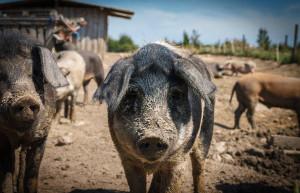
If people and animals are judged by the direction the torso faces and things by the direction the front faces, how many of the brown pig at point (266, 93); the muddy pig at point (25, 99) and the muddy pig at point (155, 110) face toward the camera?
2

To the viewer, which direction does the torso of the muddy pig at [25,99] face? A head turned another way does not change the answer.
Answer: toward the camera

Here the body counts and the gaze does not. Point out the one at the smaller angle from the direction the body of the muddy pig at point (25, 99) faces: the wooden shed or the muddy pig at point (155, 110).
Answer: the muddy pig

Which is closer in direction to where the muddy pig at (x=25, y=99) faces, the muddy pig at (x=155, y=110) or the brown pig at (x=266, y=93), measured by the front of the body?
the muddy pig

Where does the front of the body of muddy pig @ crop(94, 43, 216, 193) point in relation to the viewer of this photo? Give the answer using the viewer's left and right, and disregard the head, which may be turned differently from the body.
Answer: facing the viewer

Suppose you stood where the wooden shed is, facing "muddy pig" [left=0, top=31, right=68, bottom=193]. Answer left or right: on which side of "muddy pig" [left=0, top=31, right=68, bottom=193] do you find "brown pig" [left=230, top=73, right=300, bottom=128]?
left

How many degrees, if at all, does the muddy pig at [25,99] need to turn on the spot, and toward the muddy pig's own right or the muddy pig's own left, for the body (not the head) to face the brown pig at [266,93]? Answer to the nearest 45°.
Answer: approximately 135° to the muddy pig's own left
